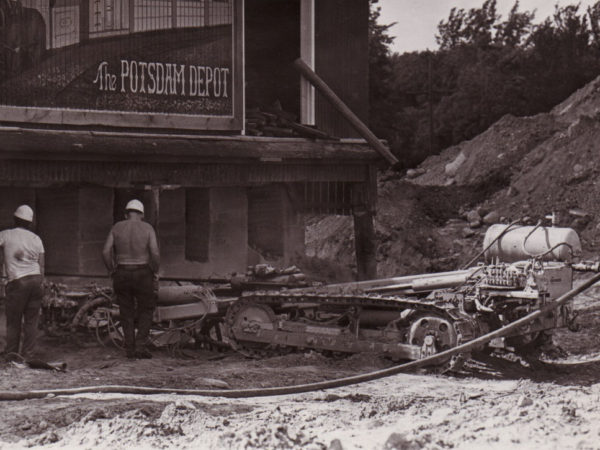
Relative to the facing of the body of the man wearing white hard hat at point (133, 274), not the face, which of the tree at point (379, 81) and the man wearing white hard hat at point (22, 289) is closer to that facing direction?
the tree

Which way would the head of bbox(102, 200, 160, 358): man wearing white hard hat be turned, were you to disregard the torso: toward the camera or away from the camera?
away from the camera

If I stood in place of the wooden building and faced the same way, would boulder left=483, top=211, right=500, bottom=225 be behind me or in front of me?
behind

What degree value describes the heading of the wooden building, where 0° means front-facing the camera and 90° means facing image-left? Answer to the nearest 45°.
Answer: approximately 0°

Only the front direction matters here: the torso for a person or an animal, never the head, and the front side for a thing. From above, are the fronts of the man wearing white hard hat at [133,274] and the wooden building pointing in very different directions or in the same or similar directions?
very different directions

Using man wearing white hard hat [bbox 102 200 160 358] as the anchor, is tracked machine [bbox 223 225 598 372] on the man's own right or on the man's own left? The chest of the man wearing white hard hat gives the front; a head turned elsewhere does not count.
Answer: on the man's own right

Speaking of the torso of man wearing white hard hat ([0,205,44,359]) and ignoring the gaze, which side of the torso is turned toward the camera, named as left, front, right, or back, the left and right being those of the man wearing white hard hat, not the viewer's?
back

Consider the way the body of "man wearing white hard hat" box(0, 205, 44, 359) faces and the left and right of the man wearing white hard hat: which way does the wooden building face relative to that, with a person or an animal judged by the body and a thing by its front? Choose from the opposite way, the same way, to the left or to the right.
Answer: the opposite way

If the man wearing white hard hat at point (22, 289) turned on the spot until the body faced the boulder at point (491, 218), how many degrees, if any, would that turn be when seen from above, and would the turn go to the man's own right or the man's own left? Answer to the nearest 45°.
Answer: approximately 45° to the man's own right

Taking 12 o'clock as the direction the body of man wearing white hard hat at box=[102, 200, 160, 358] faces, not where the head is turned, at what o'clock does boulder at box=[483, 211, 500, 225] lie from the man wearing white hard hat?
The boulder is roughly at 1 o'clock from the man wearing white hard hat.

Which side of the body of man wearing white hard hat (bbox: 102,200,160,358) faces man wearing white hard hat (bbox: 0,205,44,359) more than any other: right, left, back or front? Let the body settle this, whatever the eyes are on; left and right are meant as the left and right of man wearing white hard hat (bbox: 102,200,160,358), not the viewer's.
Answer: left

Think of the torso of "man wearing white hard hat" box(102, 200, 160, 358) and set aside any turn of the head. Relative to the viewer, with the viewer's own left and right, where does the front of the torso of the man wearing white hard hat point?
facing away from the viewer

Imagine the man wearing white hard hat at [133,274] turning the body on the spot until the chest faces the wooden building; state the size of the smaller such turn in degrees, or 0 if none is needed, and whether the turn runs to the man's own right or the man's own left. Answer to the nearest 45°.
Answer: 0° — they already face it

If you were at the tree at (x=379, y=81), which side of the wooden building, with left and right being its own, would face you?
back
